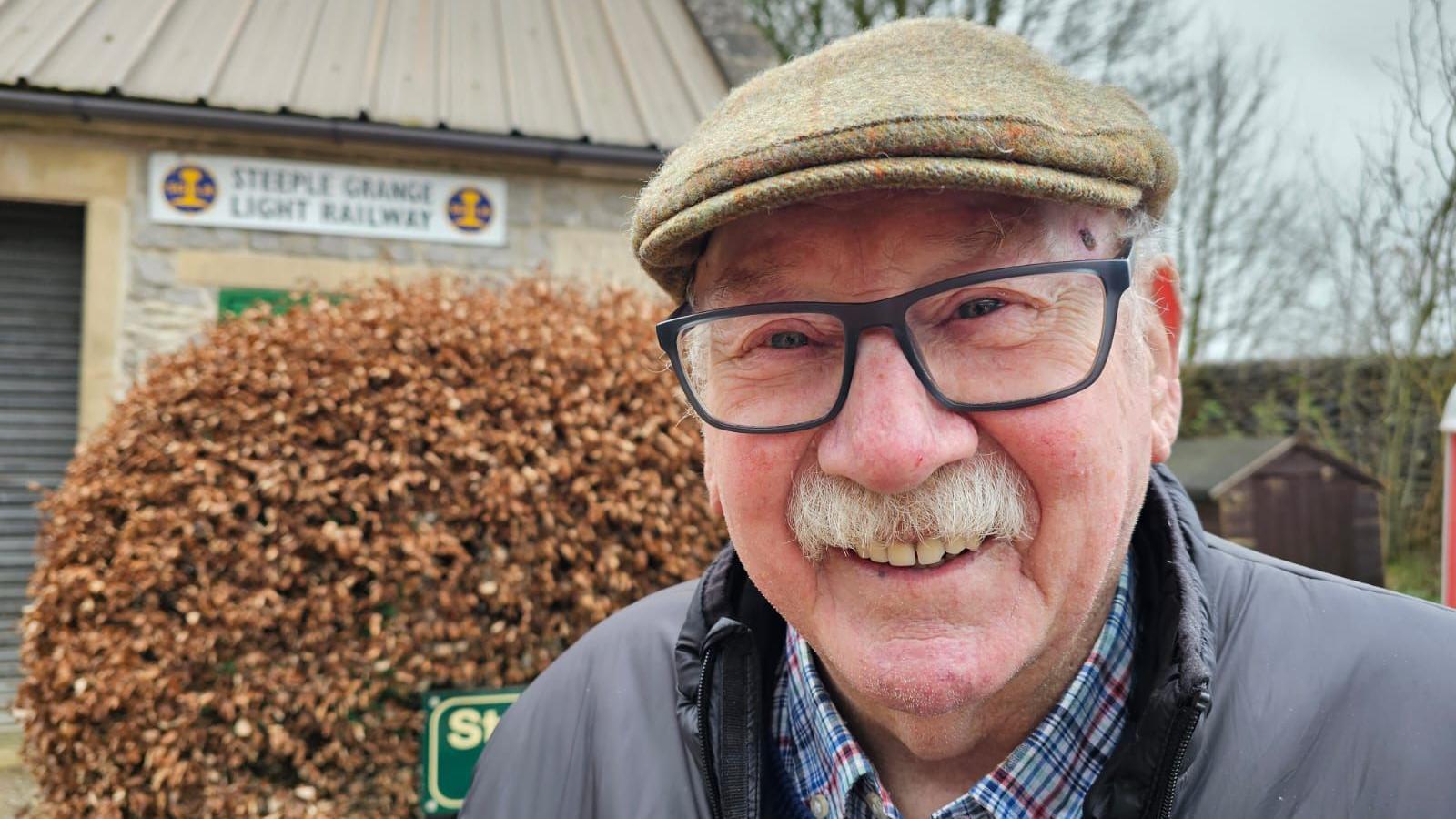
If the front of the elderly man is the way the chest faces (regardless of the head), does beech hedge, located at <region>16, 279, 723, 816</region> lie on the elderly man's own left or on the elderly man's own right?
on the elderly man's own right

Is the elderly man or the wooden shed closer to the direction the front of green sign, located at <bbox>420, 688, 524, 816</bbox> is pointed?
the elderly man

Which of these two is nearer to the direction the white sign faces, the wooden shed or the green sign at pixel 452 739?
the green sign

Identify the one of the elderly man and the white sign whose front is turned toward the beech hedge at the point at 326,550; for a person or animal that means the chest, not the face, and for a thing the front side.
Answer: the white sign

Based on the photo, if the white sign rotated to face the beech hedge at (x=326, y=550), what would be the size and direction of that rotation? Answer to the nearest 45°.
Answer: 0° — it already faces it

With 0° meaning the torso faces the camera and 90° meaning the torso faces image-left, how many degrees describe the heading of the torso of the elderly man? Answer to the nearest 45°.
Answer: approximately 0°

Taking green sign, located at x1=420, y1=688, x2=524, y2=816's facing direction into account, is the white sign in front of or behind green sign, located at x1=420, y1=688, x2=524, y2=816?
behind

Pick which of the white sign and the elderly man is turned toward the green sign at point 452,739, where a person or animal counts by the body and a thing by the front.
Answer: the white sign

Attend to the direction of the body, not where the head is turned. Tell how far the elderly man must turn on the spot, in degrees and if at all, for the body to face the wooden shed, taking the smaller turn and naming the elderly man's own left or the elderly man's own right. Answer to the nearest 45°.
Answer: approximately 180°

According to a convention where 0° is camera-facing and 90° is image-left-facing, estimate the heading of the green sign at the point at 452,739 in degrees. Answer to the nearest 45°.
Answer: approximately 0°
